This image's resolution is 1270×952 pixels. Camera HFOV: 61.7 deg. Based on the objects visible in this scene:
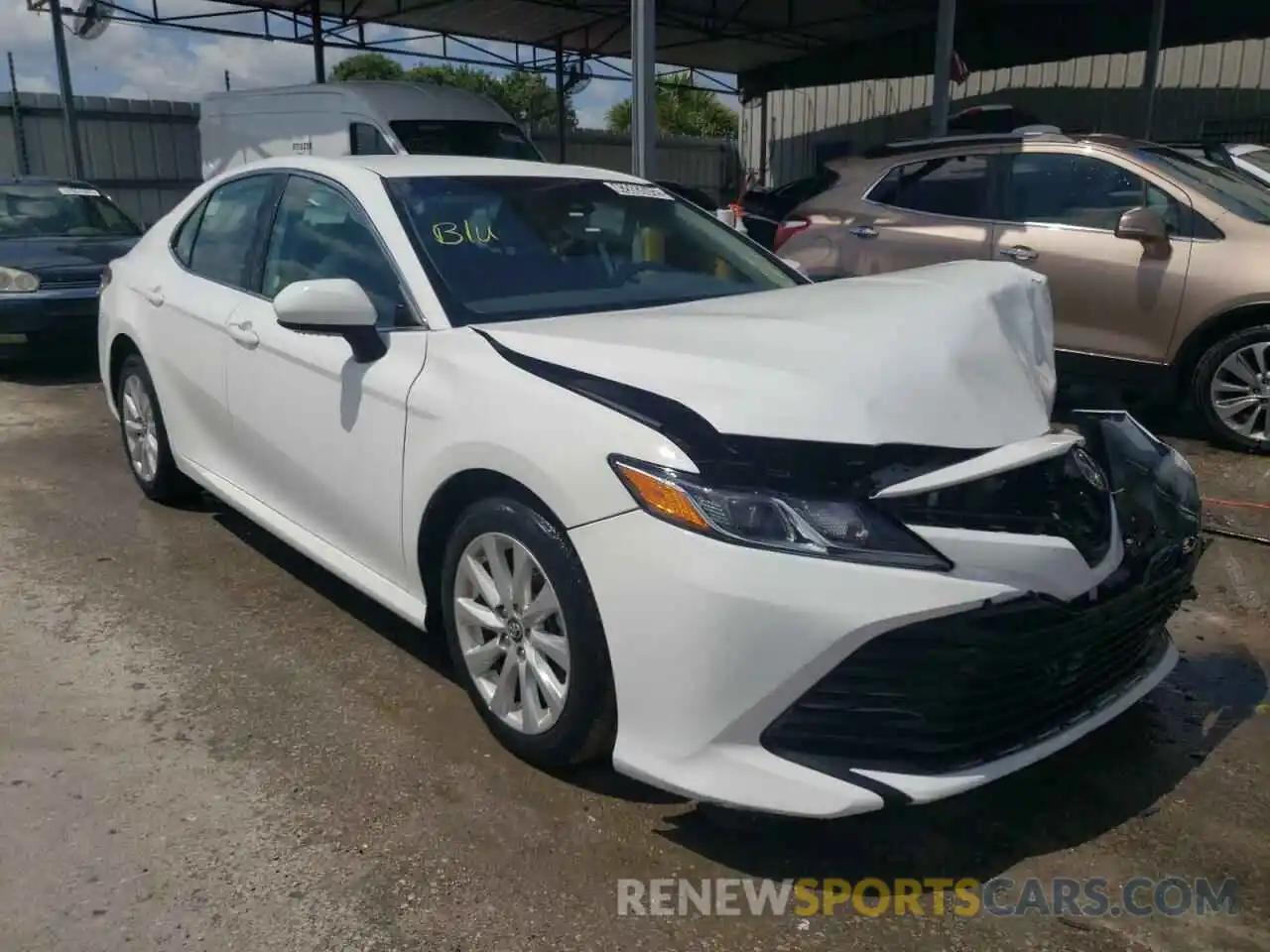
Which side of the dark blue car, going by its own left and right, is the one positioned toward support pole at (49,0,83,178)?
back

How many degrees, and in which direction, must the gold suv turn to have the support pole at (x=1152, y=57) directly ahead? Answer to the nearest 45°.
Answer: approximately 135° to its left

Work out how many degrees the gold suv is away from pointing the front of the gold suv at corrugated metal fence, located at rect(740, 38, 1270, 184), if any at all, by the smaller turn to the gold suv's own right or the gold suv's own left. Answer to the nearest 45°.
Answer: approximately 135° to the gold suv's own left

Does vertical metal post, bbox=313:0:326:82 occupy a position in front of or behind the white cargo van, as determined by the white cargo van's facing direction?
behind

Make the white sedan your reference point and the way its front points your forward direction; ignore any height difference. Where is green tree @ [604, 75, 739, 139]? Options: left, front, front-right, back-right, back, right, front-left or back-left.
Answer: back-left

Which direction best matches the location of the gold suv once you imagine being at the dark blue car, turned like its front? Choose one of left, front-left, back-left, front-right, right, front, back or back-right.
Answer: front-left

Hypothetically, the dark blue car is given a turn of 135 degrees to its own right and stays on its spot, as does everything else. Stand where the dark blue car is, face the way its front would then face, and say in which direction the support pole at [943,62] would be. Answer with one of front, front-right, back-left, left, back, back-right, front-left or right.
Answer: back-right

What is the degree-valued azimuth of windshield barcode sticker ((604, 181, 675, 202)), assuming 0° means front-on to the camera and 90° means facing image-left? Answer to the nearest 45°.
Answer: approximately 315°

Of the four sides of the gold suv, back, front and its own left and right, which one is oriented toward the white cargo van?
back
